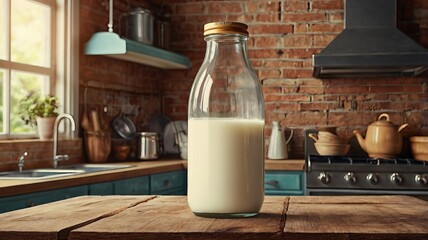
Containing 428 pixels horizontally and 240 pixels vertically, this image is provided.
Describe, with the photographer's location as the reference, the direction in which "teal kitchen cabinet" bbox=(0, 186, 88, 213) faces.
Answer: facing the viewer and to the right of the viewer

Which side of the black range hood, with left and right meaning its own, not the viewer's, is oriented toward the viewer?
front

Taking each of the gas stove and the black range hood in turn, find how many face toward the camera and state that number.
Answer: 2

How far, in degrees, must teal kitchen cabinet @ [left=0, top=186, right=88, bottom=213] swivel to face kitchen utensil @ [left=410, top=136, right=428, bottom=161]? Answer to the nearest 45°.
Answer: approximately 45° to its left

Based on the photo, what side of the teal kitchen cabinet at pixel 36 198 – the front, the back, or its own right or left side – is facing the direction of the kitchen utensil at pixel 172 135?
left

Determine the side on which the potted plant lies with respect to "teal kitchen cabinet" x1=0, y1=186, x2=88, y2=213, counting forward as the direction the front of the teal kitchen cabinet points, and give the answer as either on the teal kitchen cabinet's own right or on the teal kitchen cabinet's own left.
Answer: on the teal kitchen cabinet's own left

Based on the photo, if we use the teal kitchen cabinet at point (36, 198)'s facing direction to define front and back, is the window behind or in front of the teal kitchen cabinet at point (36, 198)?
behind

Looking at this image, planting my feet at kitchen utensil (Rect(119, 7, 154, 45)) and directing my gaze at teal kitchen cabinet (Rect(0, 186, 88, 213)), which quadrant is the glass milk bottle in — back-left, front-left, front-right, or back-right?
front-left

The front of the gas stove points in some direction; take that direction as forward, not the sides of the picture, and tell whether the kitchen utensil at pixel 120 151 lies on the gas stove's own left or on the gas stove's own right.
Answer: on the gas stove's own right
